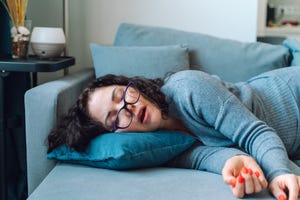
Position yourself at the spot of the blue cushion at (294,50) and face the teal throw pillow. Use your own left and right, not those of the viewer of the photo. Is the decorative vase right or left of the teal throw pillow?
right

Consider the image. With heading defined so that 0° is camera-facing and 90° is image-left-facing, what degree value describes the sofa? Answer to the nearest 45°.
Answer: approximately 0°
